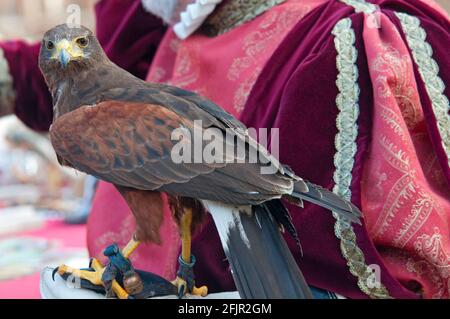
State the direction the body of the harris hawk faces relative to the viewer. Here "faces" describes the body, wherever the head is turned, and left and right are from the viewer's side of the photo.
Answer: facing to the left of the viewer
